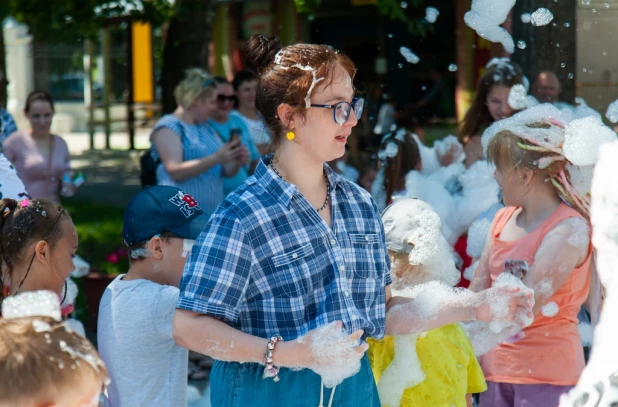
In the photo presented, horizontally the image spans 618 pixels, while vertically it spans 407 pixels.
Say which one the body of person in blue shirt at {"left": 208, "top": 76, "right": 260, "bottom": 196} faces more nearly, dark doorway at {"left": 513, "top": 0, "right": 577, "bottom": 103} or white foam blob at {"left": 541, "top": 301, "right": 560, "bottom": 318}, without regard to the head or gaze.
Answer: the white foam blob

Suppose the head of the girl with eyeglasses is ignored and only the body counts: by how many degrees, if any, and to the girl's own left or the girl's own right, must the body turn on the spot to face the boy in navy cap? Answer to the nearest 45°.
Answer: approximately 180°

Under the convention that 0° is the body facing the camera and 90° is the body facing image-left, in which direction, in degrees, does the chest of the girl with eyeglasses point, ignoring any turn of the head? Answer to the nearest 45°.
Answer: approximately 315°

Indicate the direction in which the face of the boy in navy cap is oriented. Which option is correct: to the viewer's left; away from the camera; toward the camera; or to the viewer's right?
to the viewer's right

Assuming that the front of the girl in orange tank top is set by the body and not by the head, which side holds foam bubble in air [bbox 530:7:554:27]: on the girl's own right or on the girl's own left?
on the girl's own right

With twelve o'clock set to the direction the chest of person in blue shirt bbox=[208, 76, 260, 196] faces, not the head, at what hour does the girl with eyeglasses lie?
The girl with eyeglasses is roughly at 12 o'clock from the person in blue shirt.

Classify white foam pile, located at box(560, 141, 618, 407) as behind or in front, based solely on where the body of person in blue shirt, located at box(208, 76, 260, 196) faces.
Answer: in front

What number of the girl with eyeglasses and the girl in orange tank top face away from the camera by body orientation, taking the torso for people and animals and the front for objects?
0

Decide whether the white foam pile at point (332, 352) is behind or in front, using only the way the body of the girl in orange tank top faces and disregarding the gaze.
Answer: in front

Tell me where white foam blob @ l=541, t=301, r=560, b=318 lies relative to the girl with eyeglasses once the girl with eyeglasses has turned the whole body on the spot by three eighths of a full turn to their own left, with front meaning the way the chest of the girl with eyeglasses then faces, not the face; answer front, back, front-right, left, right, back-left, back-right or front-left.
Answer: front-right

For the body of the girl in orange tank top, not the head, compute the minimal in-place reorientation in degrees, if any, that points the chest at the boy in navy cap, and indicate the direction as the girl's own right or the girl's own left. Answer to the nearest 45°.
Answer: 0° — they already face them

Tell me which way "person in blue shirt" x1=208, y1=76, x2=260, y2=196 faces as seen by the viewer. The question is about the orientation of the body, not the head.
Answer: toward the camera

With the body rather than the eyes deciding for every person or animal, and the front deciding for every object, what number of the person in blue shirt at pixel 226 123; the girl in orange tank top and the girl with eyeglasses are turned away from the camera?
0

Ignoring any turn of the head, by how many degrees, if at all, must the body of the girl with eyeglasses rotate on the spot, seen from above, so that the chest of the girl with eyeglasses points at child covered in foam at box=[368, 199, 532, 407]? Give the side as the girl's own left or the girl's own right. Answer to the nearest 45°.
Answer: approximately 90° to the girl's own left

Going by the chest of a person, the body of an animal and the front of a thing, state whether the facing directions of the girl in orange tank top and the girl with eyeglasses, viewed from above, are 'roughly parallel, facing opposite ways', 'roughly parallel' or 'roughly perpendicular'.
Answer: roughly perpendicular
